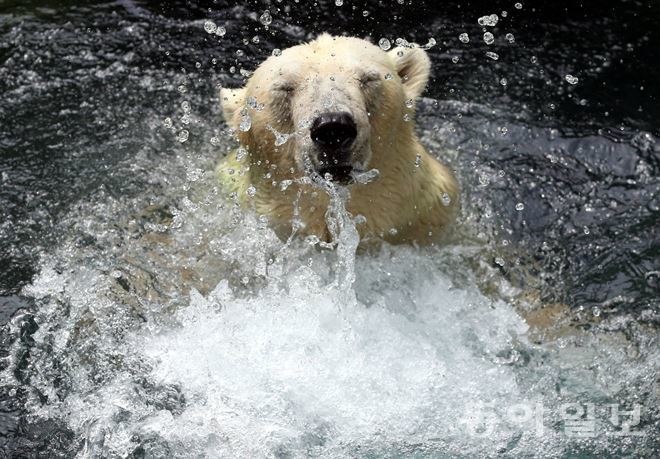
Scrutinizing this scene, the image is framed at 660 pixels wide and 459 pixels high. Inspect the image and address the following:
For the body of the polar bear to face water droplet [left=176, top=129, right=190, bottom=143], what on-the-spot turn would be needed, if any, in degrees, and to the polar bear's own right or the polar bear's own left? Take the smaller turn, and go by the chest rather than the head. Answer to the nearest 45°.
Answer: approximately 135° to the polar bear's own right

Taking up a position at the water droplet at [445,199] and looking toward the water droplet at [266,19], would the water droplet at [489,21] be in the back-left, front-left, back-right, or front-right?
front-right

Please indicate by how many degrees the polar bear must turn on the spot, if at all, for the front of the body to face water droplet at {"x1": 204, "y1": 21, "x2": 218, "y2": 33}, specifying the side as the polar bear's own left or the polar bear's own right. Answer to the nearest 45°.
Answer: approximately 135° to the polar bear's own right

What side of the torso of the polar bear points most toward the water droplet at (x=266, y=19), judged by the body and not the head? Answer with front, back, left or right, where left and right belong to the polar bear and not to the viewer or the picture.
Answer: back

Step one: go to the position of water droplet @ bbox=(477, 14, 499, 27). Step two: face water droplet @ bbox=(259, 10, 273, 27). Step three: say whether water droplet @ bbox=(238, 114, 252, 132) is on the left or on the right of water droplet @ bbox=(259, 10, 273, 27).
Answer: left

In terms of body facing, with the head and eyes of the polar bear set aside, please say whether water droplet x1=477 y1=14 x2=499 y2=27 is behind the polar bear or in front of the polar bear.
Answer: behind

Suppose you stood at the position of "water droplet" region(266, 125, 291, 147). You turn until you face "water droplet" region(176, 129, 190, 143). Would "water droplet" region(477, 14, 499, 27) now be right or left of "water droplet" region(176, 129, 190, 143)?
right

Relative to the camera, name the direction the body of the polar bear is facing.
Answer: toward the camera
